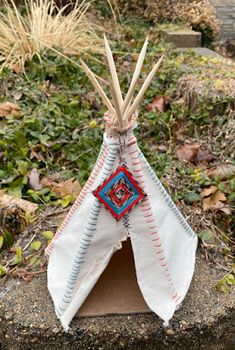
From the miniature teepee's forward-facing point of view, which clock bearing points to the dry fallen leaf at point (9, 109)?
The dry fallen leaf is roughly at 5 o'clock from the miniature teepee.

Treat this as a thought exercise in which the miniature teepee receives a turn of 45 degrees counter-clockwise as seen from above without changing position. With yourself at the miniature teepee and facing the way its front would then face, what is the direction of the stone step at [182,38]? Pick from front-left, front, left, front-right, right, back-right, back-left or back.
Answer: back-left

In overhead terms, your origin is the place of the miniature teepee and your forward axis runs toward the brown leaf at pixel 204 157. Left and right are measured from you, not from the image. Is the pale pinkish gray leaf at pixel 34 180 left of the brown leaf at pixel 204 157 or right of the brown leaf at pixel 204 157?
left

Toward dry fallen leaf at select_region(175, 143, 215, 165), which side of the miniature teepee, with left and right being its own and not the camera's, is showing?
back

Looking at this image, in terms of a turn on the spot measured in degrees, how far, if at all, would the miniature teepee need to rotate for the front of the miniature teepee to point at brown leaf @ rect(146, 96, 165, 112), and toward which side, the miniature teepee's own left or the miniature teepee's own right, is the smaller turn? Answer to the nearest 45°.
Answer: approximately 180°

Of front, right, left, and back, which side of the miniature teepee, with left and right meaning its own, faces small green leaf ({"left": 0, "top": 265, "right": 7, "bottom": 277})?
right

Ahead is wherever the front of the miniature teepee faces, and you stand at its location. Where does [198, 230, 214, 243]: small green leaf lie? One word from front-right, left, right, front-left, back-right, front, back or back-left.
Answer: back-left

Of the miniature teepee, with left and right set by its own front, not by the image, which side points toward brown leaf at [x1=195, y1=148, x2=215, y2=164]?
back

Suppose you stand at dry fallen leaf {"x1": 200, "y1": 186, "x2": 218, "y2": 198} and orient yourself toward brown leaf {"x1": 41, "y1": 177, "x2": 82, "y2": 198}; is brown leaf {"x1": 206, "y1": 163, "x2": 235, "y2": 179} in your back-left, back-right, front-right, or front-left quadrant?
back-right

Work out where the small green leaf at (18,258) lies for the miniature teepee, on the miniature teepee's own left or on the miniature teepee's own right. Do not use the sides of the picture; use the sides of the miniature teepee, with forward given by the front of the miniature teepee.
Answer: on the miniature teepee's own right

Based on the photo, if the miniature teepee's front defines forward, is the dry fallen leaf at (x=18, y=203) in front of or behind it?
behind

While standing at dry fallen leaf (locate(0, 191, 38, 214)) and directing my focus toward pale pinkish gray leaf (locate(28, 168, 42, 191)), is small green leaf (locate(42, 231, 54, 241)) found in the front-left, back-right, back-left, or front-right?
back-right

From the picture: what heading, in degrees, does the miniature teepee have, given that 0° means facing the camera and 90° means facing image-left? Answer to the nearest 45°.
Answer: approximately 0°
